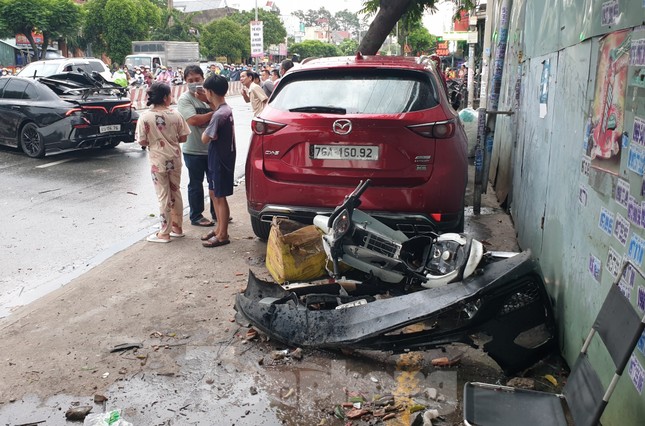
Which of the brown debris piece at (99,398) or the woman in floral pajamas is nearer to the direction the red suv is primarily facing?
the woman in floral pajamas

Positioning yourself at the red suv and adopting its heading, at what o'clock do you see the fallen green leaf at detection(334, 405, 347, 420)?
The fallen green leaf is roughly at 6 o'clock from the red suv.

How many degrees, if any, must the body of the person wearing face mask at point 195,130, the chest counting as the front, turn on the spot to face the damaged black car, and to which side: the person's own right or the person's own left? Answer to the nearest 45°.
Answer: approximately 180°

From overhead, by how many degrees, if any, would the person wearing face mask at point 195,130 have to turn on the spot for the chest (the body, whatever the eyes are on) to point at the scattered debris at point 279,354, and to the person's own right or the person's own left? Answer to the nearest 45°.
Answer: approximately 45° to the person's own right

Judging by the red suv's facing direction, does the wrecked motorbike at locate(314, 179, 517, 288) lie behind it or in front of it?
behind

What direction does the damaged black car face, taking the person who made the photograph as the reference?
facing away from the viewer and to the left of the viewer

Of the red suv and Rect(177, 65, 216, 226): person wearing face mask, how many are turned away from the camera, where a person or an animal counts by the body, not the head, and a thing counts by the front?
1

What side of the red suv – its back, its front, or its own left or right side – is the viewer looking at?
back

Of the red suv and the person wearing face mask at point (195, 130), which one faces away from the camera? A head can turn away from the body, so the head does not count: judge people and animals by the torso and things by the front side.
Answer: the red suv

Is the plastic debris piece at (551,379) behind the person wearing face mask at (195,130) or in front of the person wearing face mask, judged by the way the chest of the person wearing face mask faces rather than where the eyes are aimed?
in front

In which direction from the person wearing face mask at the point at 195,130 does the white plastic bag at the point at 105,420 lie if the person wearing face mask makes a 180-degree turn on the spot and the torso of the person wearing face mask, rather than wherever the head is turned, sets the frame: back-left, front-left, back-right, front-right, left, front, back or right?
back-left

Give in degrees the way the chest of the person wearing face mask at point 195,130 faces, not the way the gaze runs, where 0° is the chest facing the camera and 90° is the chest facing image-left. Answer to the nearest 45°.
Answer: approximately 315°

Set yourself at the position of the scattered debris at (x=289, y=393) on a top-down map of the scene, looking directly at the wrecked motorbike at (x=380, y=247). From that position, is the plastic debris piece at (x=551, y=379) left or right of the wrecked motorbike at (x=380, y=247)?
right

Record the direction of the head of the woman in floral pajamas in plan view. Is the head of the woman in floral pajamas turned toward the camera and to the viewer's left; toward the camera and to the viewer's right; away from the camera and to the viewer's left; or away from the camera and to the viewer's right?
away from the camera and to the viewer's right
